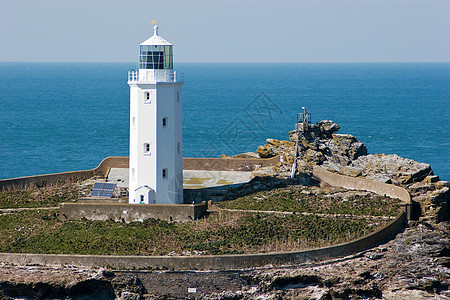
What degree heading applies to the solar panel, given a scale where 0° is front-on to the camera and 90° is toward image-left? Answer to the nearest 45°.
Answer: approximately 0°

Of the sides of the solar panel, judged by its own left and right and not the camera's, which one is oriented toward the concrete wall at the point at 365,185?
left

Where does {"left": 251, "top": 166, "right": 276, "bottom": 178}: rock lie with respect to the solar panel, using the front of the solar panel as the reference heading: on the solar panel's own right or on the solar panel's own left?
on the solar panel's own left

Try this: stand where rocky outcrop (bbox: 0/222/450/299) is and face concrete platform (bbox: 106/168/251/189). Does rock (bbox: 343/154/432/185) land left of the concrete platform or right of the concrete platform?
right

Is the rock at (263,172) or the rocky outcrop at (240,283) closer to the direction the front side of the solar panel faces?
the rocky outcrop

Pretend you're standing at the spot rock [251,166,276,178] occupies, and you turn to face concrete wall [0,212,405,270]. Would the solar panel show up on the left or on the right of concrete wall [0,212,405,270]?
right

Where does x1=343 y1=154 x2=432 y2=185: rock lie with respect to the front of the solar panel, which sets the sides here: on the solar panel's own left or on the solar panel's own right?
on the solar panel's own left
